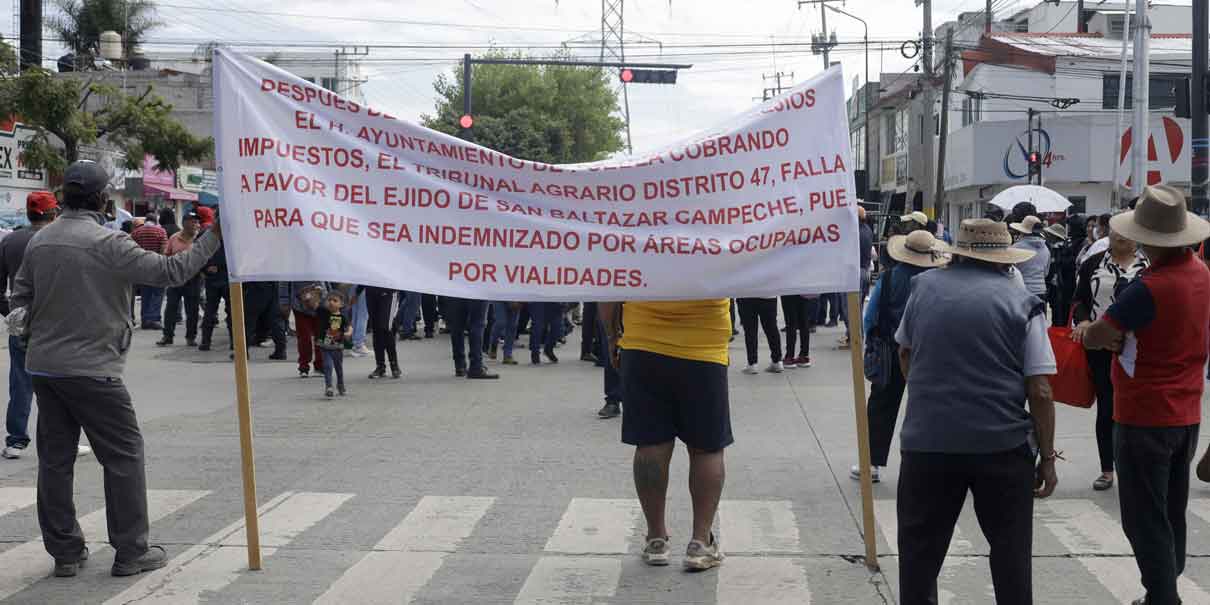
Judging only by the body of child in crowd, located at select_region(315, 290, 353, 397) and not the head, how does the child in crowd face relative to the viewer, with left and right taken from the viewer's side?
facing the viewer

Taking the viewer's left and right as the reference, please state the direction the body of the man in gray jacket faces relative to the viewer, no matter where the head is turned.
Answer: facing away from the viewer and to the right of the viewer

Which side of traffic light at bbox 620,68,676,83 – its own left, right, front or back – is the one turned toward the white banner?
front

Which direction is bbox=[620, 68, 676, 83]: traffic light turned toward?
toward the camera

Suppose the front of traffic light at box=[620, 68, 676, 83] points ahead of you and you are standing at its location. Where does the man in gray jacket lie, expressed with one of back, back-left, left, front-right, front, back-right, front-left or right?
front

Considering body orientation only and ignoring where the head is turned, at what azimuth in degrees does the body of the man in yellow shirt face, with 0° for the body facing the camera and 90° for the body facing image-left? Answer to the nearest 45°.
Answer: approximately 180°

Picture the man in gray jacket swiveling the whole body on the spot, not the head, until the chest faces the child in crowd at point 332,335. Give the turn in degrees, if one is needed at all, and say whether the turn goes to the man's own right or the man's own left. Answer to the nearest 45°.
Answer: approximately 45° to the man's own left

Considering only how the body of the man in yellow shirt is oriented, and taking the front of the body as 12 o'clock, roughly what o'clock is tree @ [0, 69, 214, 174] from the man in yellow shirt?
The tree is roughly at 11 o'clock from the man in yellow shirt.

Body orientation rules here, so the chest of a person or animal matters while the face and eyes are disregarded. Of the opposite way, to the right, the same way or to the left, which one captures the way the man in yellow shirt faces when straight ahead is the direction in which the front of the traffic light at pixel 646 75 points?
the opposite way

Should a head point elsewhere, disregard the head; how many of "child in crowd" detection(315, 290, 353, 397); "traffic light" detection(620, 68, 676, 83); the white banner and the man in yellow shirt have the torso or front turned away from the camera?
1

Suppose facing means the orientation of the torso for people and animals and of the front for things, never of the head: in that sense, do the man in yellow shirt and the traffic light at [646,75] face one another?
yes

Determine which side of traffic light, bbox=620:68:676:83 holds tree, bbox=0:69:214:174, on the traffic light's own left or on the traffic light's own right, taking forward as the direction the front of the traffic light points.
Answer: on the traffic light's own right

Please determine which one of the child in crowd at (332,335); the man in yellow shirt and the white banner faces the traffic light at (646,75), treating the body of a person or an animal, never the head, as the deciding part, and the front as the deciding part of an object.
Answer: the man in yellow shirt
